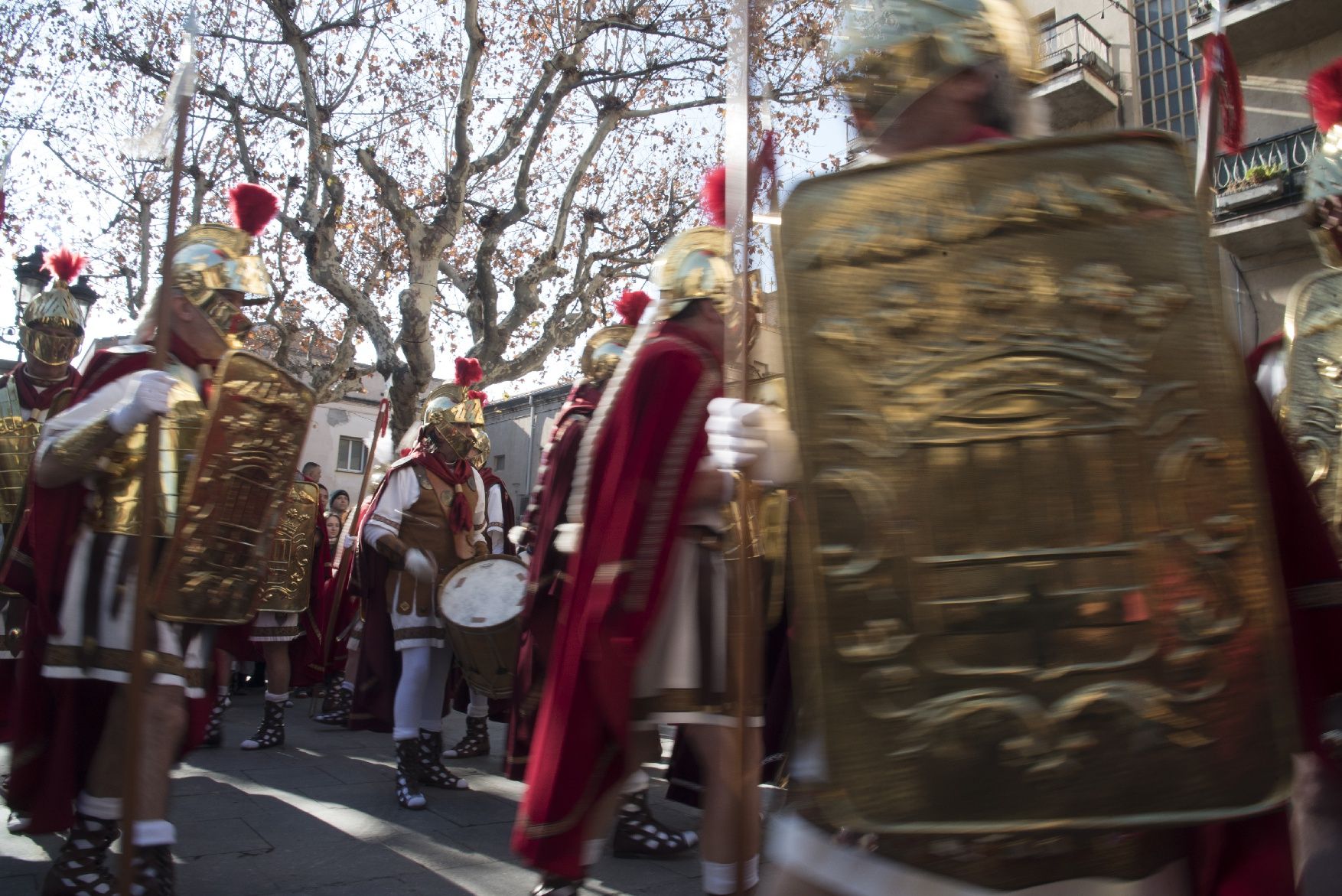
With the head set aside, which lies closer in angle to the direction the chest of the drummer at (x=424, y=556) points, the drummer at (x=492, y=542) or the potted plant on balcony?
the potted plant on balcony

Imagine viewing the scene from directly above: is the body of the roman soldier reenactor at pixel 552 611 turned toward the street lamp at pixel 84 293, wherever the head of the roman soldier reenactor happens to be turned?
no

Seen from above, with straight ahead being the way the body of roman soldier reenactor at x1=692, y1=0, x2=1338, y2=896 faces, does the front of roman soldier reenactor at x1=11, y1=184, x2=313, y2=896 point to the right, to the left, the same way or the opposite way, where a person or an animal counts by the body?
the opposite way

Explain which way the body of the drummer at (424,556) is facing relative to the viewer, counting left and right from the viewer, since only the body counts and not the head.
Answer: facing the viewer and to the right of the viewer

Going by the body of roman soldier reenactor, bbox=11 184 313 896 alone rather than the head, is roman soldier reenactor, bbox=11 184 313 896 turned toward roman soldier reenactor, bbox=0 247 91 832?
no

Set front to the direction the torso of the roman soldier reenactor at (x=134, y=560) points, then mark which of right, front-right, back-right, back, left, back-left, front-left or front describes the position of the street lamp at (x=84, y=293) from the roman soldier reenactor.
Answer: back-left

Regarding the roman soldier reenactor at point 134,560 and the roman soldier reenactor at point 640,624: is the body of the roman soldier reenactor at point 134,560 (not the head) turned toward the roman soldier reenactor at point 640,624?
yes

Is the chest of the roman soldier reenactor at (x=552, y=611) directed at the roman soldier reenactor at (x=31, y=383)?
no

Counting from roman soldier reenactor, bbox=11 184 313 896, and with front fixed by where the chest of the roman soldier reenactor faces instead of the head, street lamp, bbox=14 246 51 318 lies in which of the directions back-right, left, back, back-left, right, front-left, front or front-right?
back-left

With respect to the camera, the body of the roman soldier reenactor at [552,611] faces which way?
to the viewer's right

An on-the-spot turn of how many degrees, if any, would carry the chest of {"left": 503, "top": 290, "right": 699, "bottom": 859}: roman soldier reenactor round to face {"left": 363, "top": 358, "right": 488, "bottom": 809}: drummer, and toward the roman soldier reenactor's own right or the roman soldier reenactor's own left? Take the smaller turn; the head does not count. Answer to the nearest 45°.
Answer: approximately 135° to the roman soldier reenactor's own left

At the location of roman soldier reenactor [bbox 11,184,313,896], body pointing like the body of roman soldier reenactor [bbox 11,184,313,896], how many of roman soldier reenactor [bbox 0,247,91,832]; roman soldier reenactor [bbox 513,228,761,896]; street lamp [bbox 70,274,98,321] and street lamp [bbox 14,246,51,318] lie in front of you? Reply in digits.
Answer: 1

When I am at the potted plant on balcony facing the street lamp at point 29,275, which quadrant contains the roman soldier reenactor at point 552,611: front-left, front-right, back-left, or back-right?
front-left

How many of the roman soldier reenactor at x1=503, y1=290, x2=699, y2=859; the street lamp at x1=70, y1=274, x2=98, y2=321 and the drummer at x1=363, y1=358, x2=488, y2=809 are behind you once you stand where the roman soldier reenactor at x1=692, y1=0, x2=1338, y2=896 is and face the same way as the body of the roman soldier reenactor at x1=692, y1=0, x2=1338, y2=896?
0

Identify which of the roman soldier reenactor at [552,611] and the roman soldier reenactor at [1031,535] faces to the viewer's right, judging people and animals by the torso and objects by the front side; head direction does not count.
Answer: the roman soldier reenactor at [552,611]

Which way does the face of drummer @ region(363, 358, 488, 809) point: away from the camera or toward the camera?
toward the camera

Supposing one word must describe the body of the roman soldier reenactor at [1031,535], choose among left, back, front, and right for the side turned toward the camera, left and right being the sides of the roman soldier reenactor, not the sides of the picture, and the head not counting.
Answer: left
